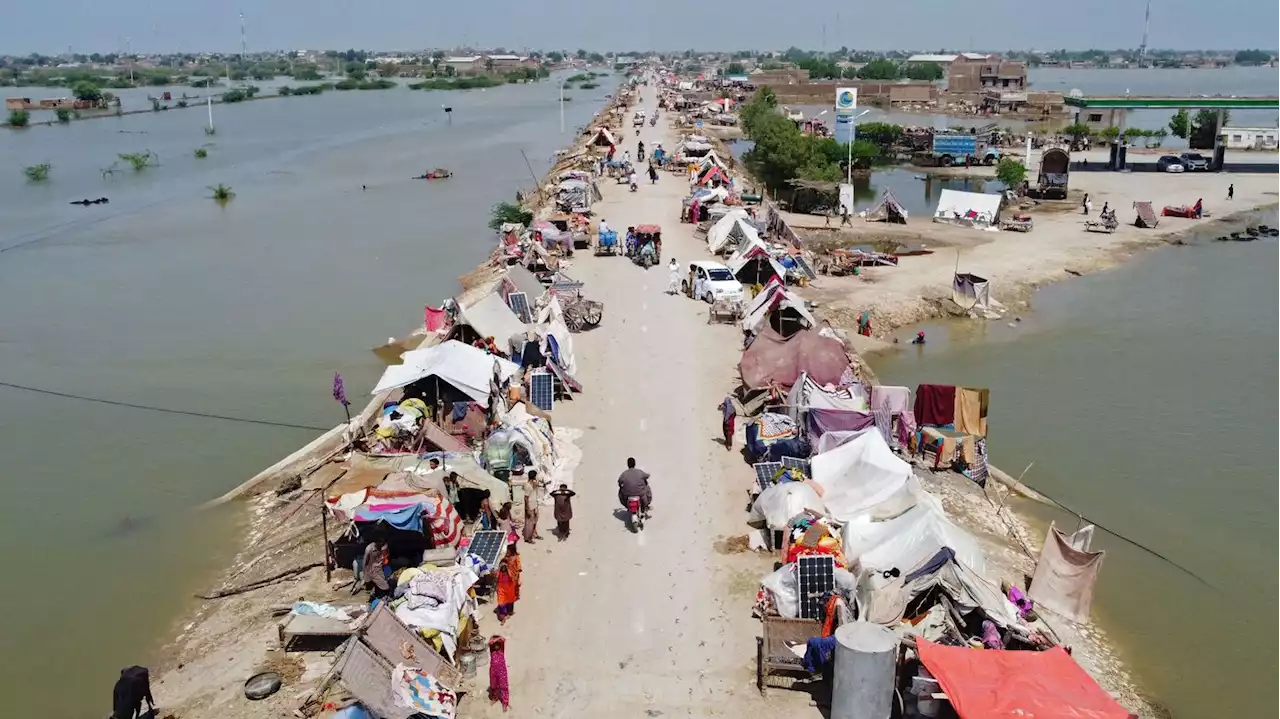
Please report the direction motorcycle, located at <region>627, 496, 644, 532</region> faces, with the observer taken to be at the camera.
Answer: facing away from the viewer

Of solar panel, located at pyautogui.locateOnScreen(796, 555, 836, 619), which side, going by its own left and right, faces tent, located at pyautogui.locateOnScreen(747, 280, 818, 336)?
back

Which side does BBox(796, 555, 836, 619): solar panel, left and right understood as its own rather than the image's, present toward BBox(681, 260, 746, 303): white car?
back

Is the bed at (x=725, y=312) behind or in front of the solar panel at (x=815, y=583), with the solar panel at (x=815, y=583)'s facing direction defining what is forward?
behind

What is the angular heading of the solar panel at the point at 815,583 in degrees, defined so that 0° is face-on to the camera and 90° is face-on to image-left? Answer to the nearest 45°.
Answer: approximately 0°

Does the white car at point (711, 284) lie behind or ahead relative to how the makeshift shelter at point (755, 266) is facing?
ahead

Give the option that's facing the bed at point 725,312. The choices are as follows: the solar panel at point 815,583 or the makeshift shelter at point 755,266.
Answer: the makeshift shelter
